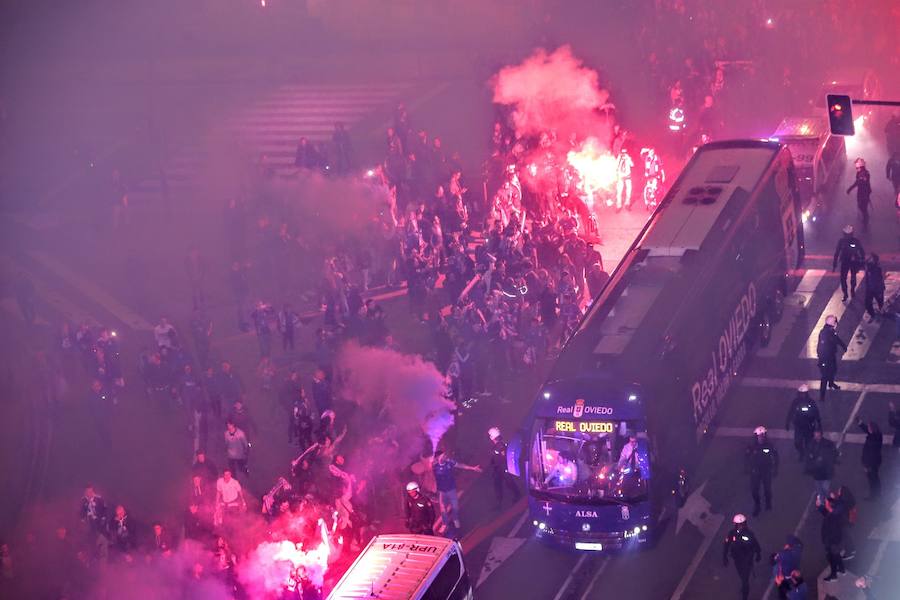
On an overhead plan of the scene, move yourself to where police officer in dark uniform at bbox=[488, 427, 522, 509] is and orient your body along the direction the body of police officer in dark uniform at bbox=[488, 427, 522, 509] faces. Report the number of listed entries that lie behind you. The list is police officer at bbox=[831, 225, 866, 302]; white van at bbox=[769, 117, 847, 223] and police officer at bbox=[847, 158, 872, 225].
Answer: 3

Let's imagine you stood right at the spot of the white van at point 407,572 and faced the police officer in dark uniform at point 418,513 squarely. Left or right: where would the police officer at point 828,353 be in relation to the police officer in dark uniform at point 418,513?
right

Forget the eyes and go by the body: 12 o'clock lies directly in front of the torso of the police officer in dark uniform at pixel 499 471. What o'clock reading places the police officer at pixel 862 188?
The police officer is roughly at 6 o'clock from the police officer in dark uniform.

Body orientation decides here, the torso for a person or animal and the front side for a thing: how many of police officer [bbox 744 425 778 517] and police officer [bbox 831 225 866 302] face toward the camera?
2

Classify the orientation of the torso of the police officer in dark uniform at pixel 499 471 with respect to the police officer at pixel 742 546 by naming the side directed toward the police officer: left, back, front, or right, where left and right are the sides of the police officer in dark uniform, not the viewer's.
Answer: left

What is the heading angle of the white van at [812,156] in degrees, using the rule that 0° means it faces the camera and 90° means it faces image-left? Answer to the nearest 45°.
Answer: approximately 45°

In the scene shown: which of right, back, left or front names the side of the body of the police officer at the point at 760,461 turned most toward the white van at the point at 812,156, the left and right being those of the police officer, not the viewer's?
back
